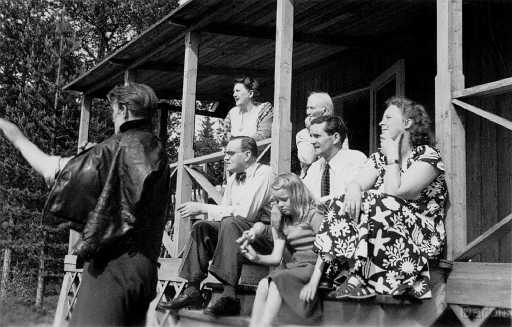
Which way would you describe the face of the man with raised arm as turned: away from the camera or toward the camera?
away from the camera

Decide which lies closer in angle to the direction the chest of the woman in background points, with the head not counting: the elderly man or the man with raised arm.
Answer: the man with raised arm

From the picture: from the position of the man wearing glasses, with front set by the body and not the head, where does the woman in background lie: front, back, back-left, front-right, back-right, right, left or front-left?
back-right

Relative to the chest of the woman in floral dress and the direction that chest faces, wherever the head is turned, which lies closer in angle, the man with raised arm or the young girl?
the man with raised arm

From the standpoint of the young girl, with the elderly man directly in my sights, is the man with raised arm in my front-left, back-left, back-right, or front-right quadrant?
back-left

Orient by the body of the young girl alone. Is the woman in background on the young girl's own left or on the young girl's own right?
on the young girl's own right

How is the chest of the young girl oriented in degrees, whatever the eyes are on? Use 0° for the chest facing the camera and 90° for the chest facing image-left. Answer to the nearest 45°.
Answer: approximately 45°

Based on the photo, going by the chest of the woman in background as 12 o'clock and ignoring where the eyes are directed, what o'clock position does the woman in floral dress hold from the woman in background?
The woman in floral dress is roughly at 10 o'clock from the woman in background.

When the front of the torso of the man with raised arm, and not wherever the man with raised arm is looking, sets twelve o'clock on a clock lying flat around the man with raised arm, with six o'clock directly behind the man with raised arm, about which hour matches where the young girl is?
The young girl is roughly at 3 o'clock from the man with raised arm.
